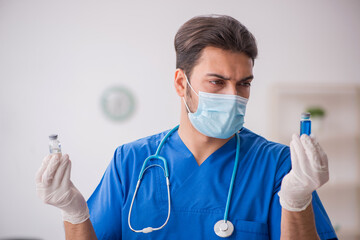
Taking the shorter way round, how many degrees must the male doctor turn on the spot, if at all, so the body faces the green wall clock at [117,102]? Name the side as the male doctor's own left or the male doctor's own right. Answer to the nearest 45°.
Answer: approximately 180°

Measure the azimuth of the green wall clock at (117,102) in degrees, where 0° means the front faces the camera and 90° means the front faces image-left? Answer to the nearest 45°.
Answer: approximately 0°

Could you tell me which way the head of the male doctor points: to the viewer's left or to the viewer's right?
to the viewer's right

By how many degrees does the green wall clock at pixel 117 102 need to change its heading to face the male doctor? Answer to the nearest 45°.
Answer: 0° — it already faces them

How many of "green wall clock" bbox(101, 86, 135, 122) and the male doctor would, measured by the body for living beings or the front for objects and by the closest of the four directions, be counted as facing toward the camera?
2
